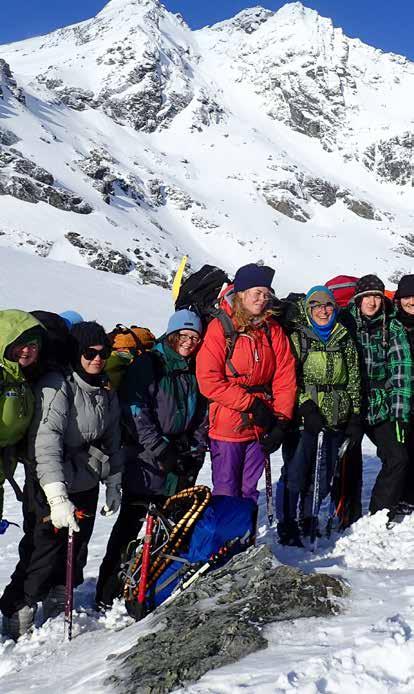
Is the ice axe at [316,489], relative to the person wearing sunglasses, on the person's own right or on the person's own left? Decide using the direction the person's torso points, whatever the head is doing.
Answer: on the person's own left

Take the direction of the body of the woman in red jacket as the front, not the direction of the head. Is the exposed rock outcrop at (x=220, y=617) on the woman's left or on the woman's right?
on the woman's right

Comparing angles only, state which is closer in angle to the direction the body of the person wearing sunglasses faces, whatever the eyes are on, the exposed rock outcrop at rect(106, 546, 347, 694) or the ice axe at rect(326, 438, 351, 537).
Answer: the exposed rock outcrop

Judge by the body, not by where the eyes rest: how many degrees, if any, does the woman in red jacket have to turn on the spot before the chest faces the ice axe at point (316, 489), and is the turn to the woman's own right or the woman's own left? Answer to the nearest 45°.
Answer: approximately 90° to the woman's own left

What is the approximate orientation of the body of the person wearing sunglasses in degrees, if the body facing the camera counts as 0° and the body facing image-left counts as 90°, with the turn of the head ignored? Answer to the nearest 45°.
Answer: approximately 315°

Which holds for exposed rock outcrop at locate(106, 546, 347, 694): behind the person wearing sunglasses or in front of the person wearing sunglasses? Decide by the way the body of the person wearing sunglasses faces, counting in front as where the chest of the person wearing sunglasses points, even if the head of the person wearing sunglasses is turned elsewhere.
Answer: in front

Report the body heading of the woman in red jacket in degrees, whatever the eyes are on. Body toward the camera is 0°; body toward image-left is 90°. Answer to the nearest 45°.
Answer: approximately 315°

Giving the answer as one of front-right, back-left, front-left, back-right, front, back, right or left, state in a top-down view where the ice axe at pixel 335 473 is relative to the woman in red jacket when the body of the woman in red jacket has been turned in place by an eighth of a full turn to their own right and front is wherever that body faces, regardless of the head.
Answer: back-left
